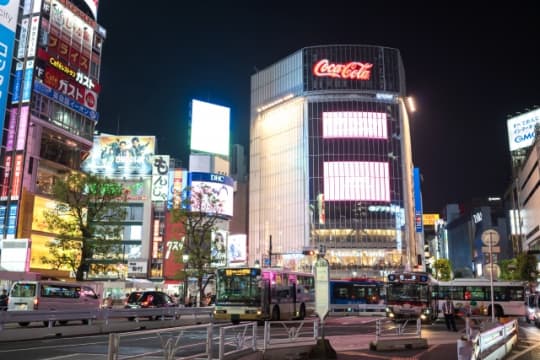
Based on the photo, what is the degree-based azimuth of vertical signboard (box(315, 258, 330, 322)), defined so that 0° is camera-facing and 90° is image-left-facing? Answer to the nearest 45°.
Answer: approximately 0°

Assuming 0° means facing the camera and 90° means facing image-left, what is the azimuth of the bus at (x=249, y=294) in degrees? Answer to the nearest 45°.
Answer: approximately 45°

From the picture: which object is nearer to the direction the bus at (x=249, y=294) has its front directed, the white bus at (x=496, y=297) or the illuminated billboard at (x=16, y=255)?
the illuminated billboard

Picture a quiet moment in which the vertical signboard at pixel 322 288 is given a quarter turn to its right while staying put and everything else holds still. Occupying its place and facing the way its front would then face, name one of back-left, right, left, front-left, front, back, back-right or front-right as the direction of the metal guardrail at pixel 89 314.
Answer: front-right

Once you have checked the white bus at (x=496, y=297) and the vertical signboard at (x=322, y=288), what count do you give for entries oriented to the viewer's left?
1

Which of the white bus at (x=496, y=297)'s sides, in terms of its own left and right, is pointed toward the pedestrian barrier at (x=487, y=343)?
left

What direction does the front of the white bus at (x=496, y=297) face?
to the viewer's left

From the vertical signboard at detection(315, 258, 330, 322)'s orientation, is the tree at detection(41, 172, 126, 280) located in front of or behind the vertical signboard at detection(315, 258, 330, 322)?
behind

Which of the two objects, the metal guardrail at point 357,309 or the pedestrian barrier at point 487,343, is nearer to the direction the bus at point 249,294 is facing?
the pedestrian barrier

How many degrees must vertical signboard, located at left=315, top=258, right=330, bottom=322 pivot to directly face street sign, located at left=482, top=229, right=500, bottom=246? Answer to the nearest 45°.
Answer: approximately 135° to its left

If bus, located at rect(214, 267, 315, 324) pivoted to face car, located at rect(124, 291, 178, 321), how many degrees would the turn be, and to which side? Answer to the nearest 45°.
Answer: approximately 90° to its right
